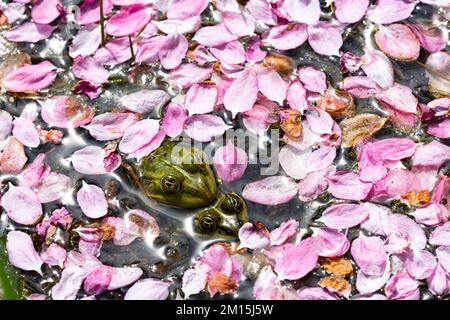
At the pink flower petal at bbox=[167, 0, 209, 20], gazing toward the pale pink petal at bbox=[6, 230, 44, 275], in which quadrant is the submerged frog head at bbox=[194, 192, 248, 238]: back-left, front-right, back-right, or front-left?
front-left

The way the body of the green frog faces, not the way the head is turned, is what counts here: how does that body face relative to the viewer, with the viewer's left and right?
facing the viewer and to the right of the viewer
